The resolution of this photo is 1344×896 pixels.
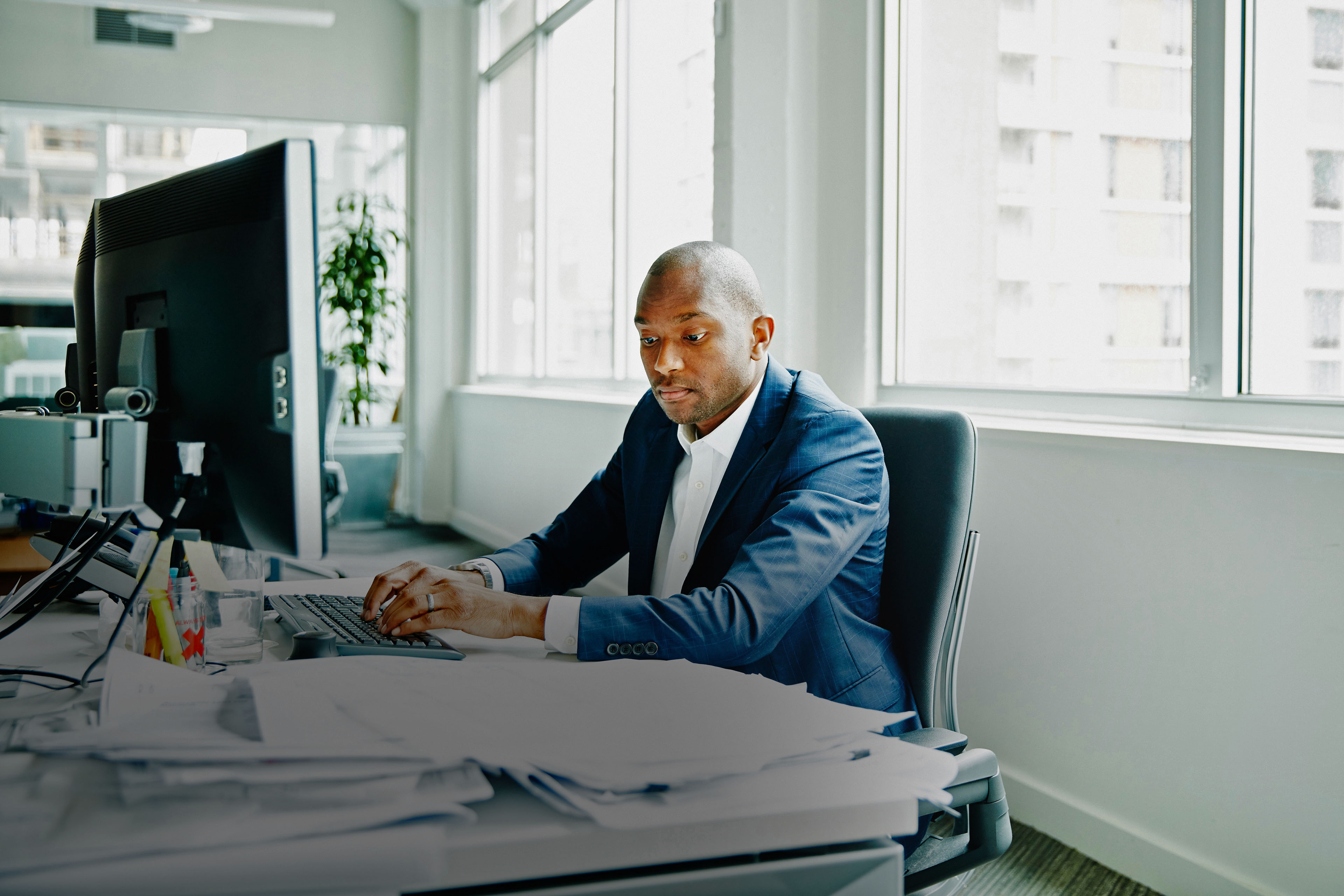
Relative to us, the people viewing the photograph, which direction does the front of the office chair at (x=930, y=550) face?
facing the viewer and to the left of the viewer

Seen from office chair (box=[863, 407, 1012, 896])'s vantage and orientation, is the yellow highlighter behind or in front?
in front

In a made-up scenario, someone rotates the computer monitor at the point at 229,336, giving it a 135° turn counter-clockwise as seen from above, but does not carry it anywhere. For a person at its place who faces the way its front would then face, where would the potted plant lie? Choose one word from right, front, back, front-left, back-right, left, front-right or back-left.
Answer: right

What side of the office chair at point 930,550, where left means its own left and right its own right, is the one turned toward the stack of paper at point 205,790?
front

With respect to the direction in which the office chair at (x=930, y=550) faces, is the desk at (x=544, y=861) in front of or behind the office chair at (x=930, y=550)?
in front

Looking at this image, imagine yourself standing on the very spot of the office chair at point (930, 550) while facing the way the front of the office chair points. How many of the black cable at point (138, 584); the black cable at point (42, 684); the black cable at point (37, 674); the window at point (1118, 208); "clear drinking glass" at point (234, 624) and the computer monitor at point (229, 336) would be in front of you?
5

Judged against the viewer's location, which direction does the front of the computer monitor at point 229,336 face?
facing away from the viewer and to the right of the viewer

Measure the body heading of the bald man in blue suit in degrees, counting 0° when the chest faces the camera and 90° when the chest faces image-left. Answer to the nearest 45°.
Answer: approximately 45°
